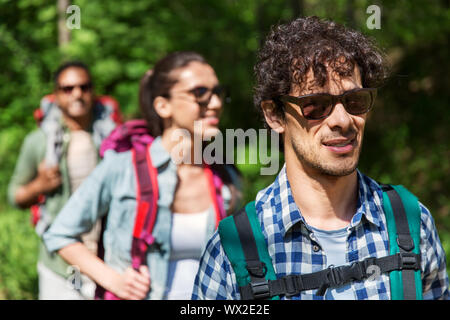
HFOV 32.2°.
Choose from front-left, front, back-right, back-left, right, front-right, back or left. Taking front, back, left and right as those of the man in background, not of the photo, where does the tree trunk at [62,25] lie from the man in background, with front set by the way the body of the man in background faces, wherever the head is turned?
back

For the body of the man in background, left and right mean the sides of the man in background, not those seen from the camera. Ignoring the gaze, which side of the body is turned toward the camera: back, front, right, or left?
front

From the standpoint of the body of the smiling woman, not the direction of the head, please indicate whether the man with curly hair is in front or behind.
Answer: in front

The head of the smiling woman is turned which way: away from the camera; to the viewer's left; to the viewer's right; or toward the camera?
to the viewer's right

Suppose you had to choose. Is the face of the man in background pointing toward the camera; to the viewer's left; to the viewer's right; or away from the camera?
toward the camera

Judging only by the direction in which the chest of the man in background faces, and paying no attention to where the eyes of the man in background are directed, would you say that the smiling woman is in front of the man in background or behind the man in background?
in front

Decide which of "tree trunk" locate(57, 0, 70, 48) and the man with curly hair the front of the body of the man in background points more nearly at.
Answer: the man with curly hair

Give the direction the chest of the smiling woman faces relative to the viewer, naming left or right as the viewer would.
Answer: facing the viewer and to the right of the viewer

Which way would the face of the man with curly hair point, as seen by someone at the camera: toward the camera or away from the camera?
toward the camera

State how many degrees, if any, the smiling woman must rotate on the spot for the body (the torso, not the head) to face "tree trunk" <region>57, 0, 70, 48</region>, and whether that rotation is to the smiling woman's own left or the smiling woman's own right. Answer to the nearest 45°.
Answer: approximately 135° to the smiling woman's own left

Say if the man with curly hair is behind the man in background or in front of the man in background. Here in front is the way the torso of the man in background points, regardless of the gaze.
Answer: in front

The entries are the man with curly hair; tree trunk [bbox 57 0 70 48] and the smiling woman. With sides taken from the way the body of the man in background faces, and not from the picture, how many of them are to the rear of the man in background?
1
